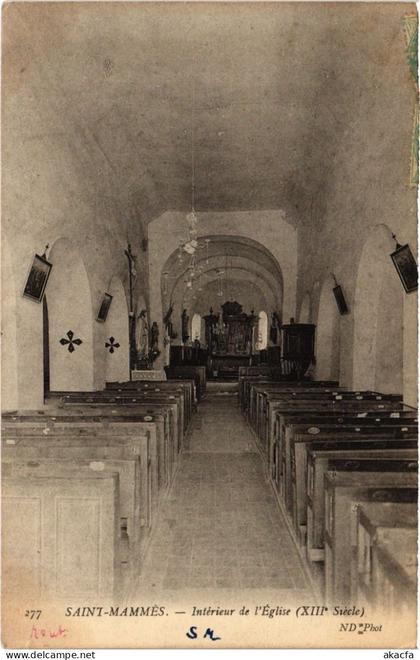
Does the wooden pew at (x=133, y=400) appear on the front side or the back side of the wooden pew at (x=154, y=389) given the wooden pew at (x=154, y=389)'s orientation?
on the back side

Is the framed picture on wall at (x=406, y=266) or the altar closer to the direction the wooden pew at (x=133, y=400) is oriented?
the altar

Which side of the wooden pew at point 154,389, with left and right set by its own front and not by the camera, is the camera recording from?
back

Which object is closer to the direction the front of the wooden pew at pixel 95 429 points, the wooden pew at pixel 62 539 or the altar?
the altar

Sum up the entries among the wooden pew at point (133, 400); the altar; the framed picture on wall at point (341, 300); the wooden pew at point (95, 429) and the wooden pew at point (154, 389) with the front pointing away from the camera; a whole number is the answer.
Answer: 3

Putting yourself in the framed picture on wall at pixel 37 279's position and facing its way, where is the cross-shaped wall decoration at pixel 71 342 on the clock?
The cross-shaped wall decoration is roughly at 8 o'clock from the framed picture on wall.

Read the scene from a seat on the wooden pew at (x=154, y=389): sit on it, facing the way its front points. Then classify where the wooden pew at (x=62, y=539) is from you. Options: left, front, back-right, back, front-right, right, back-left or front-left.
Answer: back

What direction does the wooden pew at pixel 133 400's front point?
away from the camera

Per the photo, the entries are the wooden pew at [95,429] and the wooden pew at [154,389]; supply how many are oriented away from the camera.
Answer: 2

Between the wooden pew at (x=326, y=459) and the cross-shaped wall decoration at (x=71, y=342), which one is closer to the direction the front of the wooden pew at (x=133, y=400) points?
the cross-shaped wall decoration

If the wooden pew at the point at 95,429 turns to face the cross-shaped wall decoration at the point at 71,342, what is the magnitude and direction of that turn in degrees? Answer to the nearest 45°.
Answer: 0° — it already faces it

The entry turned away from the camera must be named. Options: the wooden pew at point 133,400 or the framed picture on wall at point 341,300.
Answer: the wooden pew

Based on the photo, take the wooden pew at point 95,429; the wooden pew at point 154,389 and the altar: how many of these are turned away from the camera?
2
